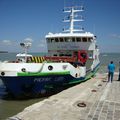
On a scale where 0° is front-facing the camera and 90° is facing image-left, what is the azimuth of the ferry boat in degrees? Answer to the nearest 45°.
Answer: approximately 45°

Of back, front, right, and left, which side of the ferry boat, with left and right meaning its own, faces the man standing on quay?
back
